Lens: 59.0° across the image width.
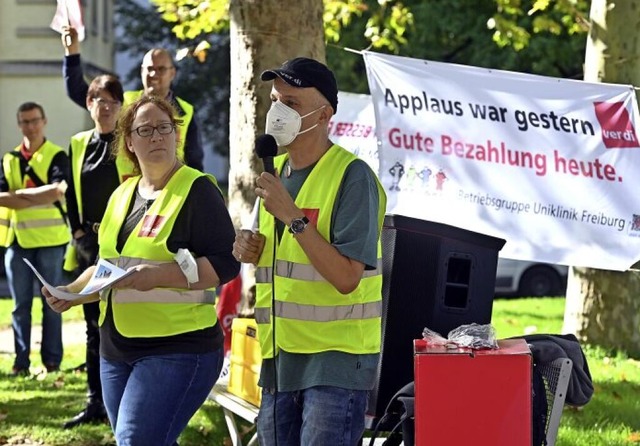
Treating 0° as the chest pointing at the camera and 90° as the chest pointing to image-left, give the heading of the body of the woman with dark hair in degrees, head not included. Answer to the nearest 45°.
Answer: approximately 0°

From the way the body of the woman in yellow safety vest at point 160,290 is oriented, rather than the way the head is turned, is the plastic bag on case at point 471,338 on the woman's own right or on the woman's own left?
on the woman's own left

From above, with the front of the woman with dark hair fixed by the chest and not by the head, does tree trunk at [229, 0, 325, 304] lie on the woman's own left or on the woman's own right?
on the woman's own left

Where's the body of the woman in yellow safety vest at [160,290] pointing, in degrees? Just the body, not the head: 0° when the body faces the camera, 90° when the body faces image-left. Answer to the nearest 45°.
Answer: approximately 45°

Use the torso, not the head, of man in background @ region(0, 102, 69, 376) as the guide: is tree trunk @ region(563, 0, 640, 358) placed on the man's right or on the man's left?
on the man's left

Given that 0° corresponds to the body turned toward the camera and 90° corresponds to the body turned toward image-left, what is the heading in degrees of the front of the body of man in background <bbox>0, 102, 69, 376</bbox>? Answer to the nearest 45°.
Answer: approximately 0°

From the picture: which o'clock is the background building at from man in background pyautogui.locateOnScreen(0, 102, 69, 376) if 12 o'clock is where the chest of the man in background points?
The background building is roughly at 6 o'clock from the man in background.
